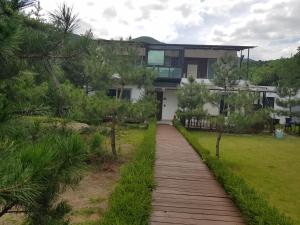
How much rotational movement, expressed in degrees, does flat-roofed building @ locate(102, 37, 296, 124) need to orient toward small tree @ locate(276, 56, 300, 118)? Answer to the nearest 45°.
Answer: approximately 90° to its left

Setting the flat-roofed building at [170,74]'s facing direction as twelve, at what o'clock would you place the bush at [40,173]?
The bush is roughly at 12 o'clock from the flat-roofed building.

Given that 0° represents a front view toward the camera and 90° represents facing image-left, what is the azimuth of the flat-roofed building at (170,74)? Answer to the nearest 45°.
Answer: approximately 0°

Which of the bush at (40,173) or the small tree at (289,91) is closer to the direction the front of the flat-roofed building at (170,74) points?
the bush

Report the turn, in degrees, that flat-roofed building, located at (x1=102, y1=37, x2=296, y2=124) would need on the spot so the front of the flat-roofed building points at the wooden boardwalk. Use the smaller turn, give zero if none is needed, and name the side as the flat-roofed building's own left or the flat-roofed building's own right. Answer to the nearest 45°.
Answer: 0° — it already faces it
